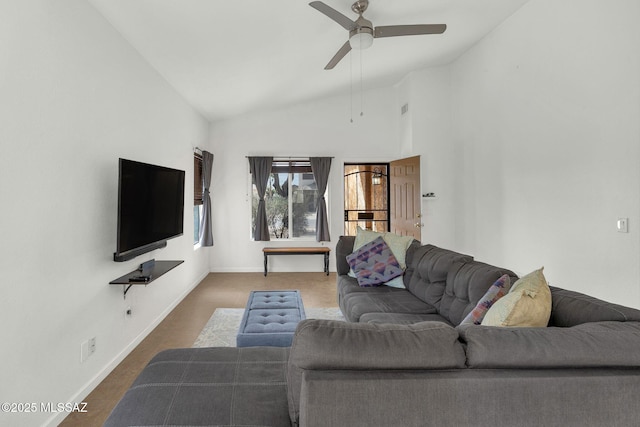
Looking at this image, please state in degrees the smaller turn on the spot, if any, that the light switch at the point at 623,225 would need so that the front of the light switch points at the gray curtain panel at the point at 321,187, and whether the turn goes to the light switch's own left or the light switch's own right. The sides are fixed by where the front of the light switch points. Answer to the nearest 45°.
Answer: approximately 45° to the light switch's own right

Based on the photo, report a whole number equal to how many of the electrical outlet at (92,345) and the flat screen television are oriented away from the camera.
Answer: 0

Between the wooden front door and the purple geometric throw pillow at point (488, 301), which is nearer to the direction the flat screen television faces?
the purple geometric throw pillow

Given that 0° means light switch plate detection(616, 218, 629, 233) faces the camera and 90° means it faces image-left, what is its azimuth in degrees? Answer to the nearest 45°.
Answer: approximately 45°

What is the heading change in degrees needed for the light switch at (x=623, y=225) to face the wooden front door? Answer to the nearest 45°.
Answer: approximately 90° to its right

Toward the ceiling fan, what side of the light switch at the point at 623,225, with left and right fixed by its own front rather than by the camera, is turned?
front

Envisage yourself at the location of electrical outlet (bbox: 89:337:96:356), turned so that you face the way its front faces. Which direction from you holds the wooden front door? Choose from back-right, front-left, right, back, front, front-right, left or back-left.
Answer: front-left

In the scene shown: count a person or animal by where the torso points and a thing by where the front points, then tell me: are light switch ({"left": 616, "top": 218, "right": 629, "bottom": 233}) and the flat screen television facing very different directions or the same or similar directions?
very different directions

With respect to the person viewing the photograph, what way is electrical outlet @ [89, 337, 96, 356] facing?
facing the viewer and to the right of the viewer

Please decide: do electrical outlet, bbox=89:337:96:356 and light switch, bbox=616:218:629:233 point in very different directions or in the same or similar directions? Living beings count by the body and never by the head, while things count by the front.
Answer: very different directions

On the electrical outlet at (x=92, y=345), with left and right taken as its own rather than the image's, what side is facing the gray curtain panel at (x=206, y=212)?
left
